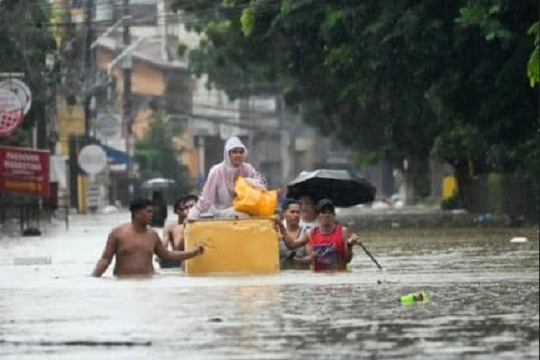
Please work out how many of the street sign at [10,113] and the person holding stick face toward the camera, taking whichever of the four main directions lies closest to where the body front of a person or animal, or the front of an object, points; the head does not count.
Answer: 2

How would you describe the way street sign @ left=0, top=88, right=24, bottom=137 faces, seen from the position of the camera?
facing the viewer

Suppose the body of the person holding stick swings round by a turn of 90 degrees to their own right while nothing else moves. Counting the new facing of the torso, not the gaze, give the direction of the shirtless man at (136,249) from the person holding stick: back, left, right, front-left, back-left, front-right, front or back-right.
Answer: front

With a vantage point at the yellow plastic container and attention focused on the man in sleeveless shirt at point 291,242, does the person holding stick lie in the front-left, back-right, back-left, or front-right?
front-right

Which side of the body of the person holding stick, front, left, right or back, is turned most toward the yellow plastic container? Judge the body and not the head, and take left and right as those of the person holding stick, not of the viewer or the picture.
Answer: right

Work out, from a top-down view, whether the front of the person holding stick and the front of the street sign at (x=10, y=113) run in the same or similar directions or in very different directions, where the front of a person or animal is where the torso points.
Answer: same or similar directions

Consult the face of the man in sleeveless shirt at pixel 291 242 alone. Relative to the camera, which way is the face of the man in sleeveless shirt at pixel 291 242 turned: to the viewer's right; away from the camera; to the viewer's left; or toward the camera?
toward the camera

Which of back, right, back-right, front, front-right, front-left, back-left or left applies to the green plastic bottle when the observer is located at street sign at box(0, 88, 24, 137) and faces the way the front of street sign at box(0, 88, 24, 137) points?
front

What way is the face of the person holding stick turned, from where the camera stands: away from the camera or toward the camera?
toward the camera

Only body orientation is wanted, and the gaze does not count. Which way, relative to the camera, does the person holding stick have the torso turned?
toward the camera

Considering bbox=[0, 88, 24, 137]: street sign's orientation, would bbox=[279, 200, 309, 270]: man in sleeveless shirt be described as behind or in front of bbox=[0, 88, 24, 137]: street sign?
in front
